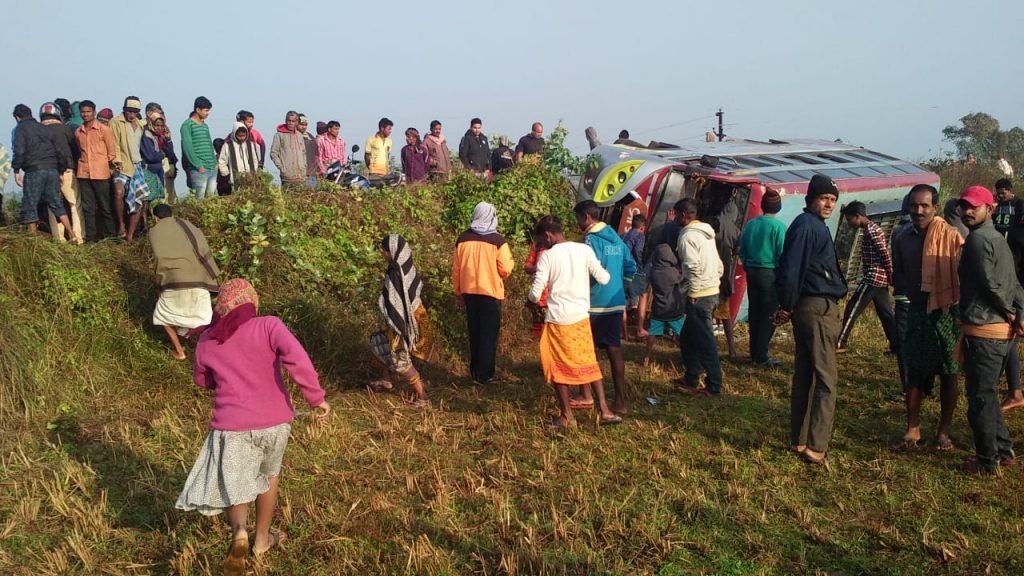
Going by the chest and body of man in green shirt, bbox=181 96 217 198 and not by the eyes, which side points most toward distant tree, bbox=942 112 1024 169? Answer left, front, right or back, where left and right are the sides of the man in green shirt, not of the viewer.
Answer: left

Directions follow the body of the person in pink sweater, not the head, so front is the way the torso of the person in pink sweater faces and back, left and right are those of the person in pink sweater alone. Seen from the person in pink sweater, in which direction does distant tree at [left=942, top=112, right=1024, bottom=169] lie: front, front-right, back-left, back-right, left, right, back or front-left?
front-right

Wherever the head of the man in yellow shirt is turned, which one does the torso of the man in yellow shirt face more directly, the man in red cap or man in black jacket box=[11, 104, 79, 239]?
the man in red cap

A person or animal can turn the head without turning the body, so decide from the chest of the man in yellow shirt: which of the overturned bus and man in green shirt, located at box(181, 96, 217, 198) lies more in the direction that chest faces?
the overturned bus

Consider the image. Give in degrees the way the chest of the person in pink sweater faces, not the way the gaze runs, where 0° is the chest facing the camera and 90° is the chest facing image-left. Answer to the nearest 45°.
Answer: approximately 180°

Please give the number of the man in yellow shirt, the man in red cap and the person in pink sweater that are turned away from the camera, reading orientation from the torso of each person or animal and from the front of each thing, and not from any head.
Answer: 1

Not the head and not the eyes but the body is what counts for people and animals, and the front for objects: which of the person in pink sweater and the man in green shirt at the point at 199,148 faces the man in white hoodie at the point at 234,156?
the person in pink sweater

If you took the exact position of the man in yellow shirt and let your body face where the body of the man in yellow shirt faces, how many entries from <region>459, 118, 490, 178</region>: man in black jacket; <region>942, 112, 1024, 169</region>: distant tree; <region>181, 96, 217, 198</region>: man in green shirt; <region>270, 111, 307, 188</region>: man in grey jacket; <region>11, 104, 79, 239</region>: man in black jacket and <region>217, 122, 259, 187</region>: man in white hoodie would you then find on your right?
4

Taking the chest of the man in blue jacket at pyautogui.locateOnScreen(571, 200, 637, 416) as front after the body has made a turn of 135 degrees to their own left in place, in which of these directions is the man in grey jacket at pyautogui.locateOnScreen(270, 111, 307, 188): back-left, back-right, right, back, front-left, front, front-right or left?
back-right

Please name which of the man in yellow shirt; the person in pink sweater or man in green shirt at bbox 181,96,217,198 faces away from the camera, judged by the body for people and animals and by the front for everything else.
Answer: the person in pink sweater
